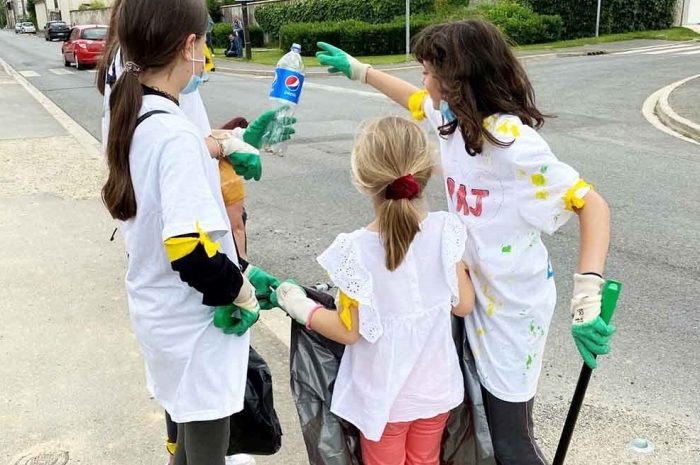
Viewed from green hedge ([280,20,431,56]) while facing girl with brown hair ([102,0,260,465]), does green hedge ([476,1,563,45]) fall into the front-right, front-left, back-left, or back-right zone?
back-left

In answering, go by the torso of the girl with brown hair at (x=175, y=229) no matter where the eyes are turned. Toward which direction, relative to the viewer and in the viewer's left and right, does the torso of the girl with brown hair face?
facing away from the viewer and to the right of the viewer

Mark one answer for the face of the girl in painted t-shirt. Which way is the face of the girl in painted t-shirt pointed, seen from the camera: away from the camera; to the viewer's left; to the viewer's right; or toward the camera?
to the viewer's left

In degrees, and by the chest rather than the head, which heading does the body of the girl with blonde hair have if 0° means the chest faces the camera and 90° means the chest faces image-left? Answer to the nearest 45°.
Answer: approximately 180°

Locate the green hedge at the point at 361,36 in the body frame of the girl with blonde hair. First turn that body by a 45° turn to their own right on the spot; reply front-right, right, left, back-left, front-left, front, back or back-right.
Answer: front-left

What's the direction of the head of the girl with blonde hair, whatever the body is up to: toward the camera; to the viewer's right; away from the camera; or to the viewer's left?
away from the camera
